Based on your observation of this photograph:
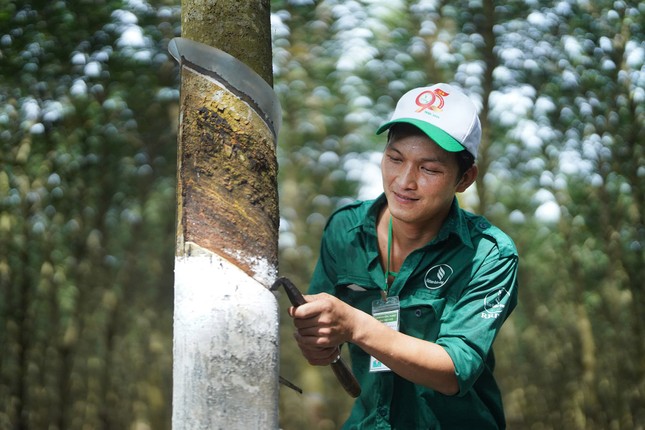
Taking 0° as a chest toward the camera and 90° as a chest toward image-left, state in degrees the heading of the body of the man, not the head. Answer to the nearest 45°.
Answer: approximately 45°

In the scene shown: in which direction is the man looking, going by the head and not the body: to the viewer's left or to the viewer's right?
to the viewer's left
